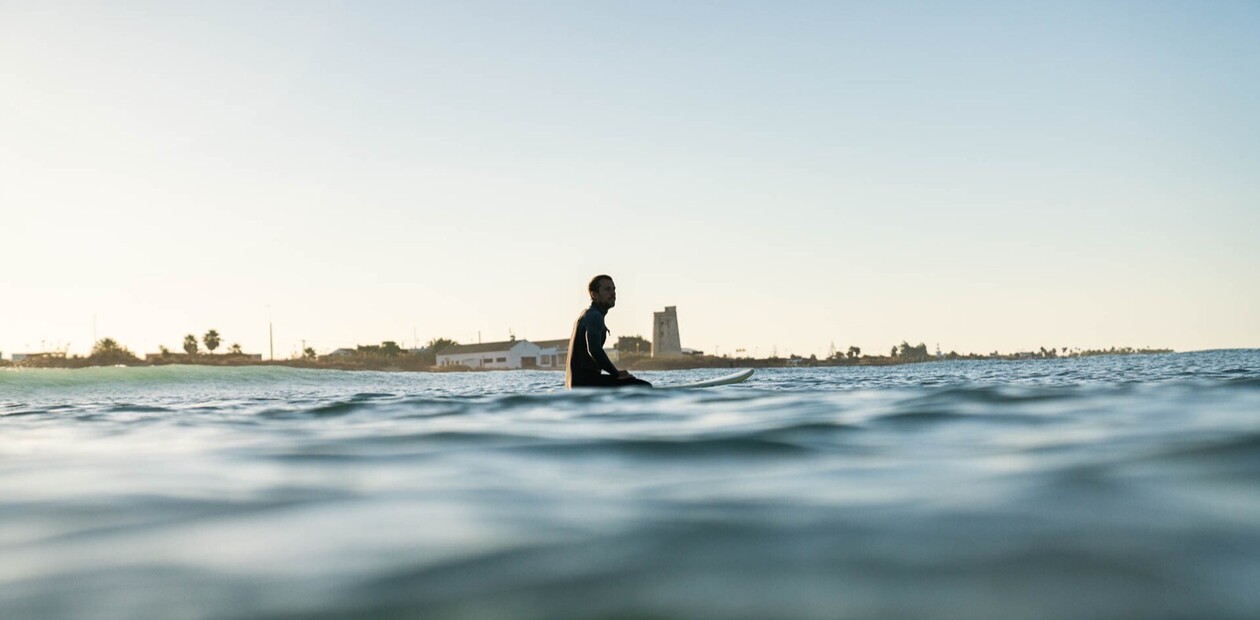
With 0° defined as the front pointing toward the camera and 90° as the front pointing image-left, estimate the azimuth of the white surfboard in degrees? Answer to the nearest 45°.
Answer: approximately 270°

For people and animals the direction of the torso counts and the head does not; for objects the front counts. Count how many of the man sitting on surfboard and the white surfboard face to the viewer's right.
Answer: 2

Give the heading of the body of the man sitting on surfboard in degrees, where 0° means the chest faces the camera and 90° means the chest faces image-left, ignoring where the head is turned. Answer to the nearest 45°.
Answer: approximately 270°
